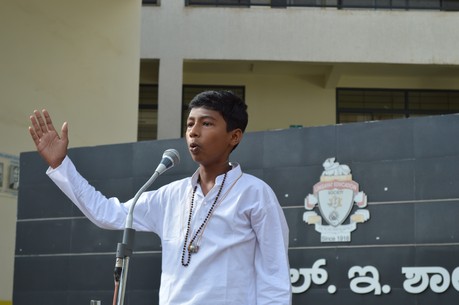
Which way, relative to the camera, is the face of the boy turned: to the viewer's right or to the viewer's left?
to the viewer's left

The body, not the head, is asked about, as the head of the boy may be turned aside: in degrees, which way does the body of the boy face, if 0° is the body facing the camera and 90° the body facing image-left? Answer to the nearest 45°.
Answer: approximately 45°
